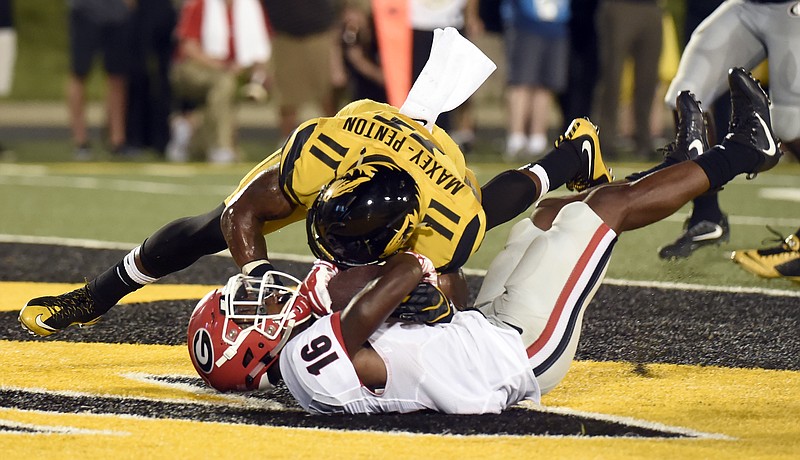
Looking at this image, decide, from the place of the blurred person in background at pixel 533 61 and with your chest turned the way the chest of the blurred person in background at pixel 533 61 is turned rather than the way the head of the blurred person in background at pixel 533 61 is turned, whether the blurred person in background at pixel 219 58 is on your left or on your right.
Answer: on your right

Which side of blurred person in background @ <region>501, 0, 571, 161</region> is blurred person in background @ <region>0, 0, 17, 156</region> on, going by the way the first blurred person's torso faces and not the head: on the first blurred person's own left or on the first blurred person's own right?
on the first blurred person's own right

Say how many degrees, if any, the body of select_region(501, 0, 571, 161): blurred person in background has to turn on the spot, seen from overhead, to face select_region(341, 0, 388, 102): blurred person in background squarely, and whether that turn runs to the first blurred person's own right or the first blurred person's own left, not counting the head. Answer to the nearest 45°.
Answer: approximately 90° to the first blurred person's own right

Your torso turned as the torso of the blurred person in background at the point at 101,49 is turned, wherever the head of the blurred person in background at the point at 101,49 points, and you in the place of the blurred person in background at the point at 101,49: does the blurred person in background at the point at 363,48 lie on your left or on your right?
on your left

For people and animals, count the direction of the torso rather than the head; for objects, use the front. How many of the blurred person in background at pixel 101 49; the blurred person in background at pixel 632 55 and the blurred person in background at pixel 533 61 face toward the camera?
3

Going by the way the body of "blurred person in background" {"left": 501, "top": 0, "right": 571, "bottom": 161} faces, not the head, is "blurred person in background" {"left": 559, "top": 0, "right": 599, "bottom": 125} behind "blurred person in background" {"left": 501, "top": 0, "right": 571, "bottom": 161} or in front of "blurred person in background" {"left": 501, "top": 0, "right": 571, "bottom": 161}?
behind

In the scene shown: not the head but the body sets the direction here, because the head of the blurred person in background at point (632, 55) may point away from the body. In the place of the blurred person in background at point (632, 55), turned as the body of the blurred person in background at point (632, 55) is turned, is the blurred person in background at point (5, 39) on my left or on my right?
on my right

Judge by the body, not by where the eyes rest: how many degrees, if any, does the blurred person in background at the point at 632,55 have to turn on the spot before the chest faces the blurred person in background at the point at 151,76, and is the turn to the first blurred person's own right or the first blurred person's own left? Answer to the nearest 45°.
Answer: approximately 90° to the first blurred person's own right
